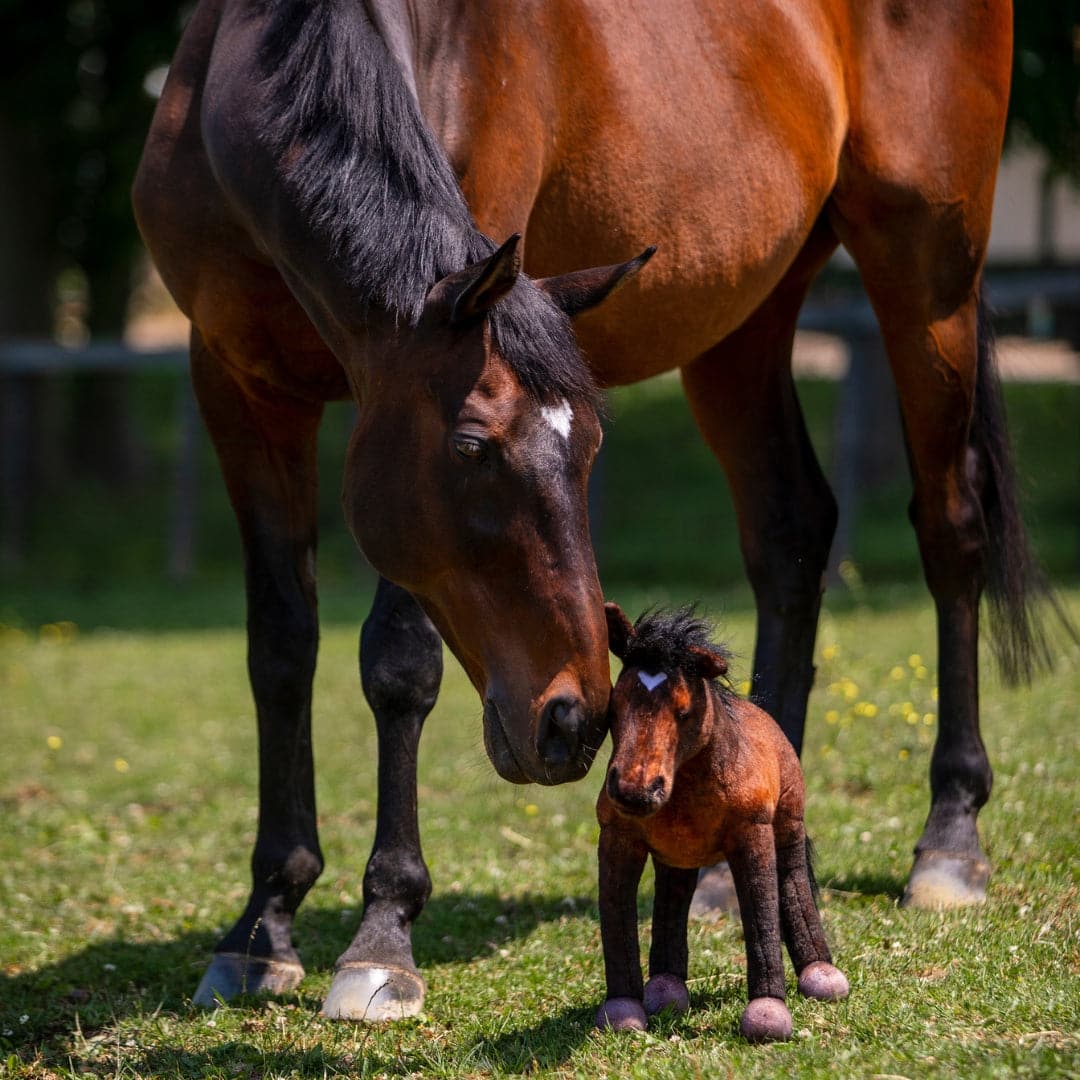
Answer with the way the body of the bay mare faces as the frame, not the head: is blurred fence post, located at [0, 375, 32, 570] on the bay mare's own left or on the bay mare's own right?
on the bay mare's own right

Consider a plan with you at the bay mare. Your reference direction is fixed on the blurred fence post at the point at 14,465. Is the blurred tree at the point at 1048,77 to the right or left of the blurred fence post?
right

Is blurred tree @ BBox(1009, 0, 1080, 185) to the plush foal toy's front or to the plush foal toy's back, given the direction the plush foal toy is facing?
to the back

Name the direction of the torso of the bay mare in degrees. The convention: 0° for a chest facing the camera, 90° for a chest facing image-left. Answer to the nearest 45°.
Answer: approximately 45°
